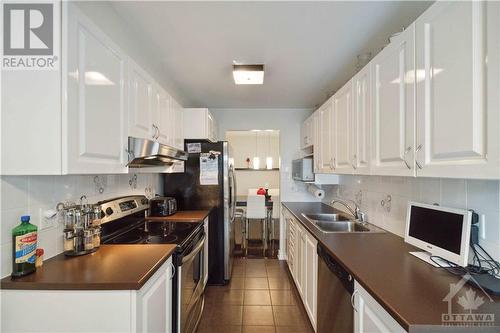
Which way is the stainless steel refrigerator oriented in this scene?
to the viewer's right

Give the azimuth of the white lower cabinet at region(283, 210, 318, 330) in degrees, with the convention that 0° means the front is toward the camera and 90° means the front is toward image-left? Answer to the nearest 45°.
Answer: approximately 90°

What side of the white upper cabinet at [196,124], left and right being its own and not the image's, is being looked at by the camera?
right

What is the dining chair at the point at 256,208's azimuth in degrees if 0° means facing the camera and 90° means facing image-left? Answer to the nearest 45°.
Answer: approximately 180°

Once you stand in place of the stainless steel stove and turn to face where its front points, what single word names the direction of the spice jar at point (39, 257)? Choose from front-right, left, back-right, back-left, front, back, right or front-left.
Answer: back-right

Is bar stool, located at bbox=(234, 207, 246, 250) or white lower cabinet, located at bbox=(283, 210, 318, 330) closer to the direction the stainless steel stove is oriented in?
the white lower cabinet

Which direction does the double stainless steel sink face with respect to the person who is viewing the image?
facing to the left of the viewer

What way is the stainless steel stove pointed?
to the viewer's right

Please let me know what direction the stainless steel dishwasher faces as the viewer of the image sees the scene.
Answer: facing to the left of the viewer

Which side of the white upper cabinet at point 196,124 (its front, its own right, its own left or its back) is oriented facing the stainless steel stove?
right
